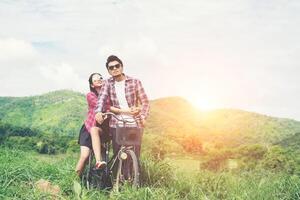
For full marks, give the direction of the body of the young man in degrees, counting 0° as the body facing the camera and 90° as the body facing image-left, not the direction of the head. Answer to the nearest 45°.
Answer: approximately 0°
